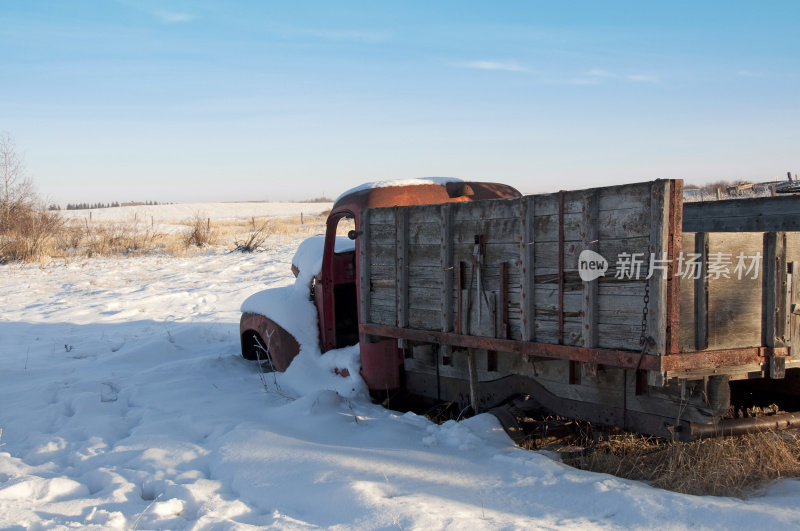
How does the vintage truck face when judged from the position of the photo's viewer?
facing away from the viewer and to the left of the viewer
